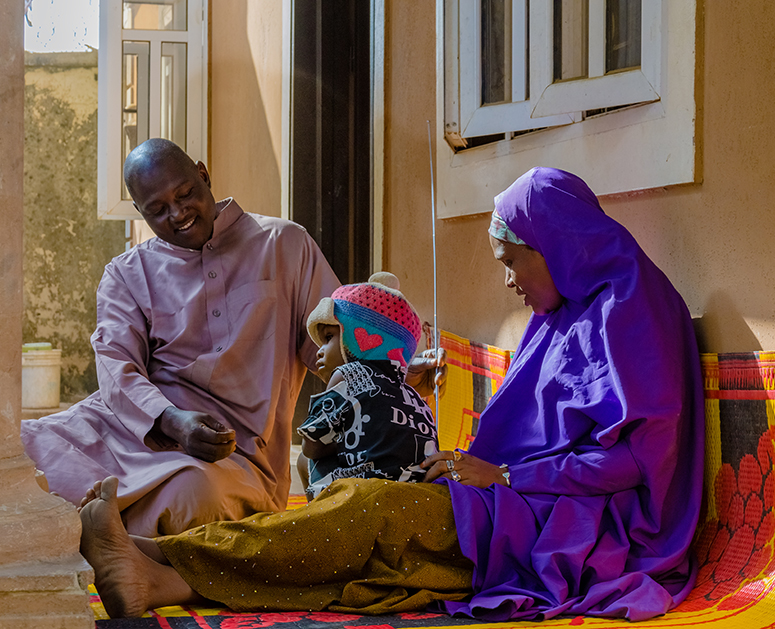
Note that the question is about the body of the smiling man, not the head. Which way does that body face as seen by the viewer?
toward the camera

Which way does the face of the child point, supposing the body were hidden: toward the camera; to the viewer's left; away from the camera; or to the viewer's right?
to the viewer's left

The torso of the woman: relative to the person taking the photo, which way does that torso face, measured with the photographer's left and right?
facing to the left of the viewer

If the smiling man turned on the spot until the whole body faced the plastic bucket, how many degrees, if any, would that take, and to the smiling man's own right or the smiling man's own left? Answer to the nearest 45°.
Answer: approximately 180°

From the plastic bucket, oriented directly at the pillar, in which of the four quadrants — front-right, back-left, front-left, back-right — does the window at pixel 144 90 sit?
front-left

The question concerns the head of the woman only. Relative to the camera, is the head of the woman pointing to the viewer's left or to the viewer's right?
to the viewer's left

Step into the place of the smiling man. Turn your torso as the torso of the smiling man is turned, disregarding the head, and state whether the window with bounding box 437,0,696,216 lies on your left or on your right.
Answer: on your left

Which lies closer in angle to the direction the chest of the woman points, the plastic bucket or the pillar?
the pillar

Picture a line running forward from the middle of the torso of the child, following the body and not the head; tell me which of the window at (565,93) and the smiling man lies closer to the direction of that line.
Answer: the smiling man

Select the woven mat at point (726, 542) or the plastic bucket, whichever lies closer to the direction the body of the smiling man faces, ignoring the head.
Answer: the woven mat

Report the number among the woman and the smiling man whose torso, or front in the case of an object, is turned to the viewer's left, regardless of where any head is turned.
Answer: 1
